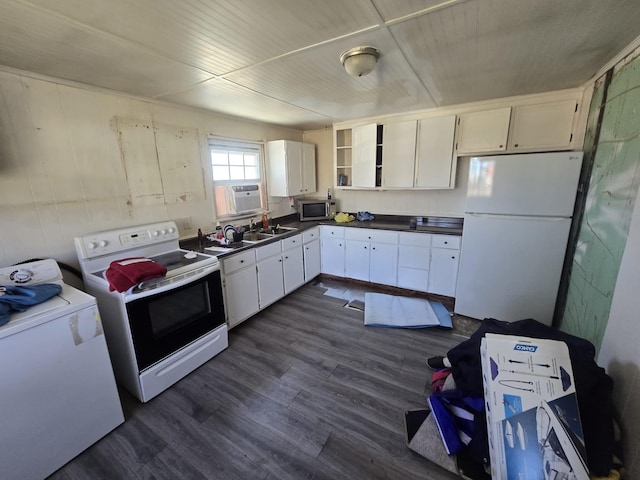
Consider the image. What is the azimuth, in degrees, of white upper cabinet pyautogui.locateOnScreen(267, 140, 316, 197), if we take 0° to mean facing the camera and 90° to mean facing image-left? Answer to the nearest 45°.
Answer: approximately 315°

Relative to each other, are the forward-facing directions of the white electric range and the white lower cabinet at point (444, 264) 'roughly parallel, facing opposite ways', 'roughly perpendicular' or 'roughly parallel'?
roughly perpendicular

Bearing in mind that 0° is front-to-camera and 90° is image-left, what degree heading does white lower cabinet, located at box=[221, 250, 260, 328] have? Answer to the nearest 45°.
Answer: approximately 315°

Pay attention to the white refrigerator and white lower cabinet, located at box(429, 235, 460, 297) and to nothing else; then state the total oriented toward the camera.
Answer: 2

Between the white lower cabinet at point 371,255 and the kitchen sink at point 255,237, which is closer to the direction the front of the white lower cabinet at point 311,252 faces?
the white lower cabinet
